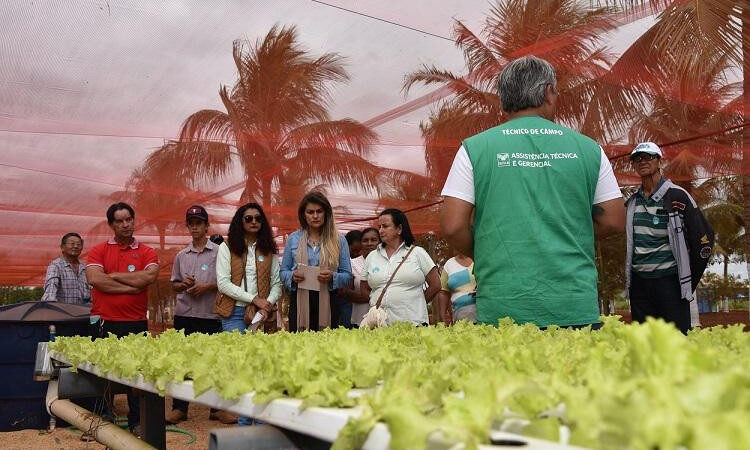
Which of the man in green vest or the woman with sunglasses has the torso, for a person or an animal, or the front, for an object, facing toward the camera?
the woman with sunglasses

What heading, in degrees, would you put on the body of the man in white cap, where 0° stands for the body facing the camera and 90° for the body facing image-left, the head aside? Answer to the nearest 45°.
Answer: approximately 45°

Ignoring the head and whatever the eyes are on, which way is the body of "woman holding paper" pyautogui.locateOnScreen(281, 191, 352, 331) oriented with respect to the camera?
toward the camera

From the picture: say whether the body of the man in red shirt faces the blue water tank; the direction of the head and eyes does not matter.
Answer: no

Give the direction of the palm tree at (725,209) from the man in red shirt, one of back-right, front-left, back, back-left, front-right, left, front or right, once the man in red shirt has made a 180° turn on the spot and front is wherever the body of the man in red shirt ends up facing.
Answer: front-right

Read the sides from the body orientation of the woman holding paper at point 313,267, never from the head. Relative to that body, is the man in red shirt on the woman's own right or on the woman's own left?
on the woman's own right

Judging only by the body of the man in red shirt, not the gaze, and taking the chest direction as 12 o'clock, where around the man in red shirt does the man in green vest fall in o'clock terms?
The man in green vest is roughly at 11 o'clock from the man in red shirt.

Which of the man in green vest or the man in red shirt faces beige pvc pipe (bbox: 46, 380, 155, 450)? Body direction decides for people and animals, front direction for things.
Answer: the man in red shirt

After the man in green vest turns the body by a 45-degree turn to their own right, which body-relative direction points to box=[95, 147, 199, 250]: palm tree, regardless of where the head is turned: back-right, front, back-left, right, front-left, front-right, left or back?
left

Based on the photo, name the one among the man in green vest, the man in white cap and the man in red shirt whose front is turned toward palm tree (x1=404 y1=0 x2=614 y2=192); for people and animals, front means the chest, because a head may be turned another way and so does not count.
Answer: the man in green vest

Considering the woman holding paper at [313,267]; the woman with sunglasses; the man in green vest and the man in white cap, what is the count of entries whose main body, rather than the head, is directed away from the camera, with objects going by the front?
1

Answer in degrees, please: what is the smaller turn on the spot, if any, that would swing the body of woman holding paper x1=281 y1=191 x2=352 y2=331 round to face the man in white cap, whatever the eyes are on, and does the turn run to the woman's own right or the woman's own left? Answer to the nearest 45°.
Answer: approximately 45° to the woman's own left

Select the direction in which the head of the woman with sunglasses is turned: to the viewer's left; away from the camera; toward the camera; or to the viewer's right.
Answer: toward the camera

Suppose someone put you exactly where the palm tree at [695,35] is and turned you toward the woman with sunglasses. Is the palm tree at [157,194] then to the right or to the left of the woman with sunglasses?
right

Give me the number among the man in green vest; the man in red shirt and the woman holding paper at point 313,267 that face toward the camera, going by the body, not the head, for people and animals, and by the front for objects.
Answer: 2

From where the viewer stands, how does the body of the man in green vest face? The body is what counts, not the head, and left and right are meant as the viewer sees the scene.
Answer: facing away from the viewer
